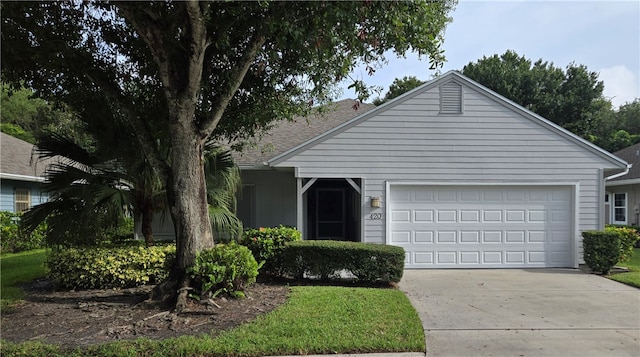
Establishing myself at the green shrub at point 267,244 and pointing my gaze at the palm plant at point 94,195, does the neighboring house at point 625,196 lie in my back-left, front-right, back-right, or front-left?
back-right

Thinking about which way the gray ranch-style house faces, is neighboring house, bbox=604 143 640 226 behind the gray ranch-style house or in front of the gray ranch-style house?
behind

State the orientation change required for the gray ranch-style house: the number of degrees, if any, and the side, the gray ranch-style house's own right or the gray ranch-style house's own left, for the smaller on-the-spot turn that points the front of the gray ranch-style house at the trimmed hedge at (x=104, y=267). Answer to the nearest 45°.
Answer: approximately 45° to the gray ranch-style house's own right

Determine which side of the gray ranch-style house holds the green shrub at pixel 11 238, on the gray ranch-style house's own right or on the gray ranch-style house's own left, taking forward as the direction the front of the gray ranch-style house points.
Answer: on the gray ranch-style house's own right

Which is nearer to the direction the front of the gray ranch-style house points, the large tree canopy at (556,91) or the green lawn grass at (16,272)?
the green lawn grass

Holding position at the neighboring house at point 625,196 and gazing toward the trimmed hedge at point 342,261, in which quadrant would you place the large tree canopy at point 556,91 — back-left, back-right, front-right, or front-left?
back-right

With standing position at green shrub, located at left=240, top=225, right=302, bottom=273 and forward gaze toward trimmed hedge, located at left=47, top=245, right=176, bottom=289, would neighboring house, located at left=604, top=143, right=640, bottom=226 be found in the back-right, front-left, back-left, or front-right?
back-right

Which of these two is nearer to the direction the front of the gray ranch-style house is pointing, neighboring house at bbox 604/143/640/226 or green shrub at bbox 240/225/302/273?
the green shrub

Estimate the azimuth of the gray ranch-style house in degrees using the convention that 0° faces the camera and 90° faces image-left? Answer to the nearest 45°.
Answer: approximately 0°

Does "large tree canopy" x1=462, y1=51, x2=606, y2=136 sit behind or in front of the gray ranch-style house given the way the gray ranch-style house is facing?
behind
